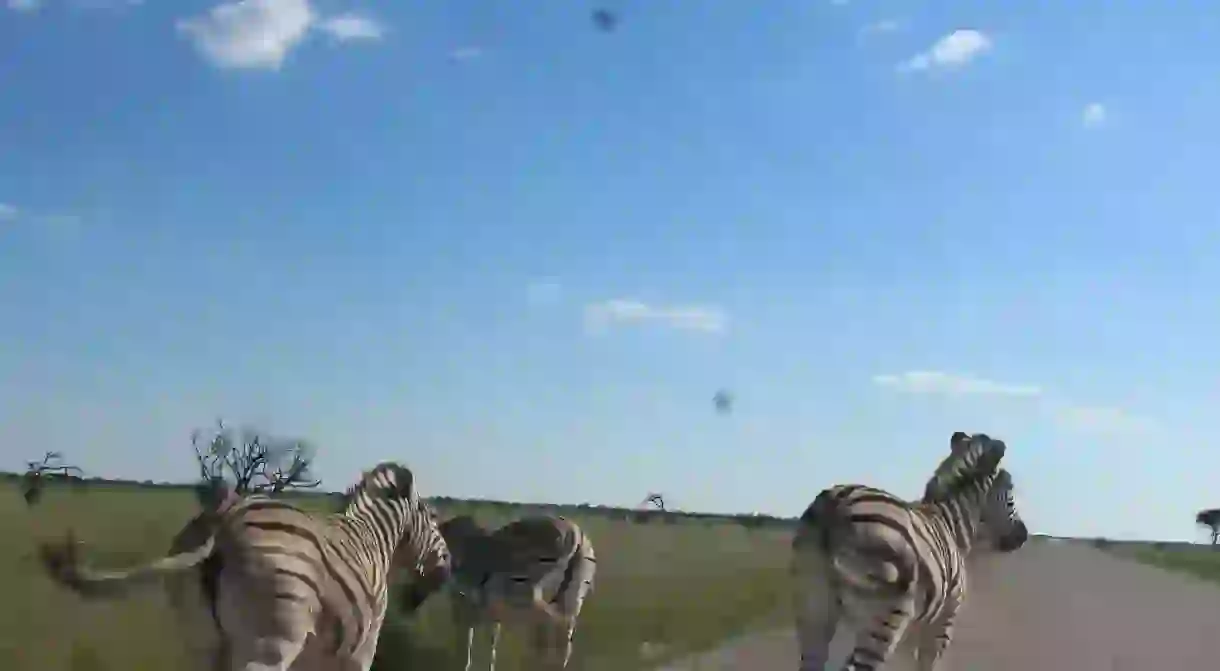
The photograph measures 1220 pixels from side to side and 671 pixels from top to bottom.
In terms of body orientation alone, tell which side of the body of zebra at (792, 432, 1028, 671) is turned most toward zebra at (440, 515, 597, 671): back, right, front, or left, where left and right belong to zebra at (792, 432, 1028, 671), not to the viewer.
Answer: left

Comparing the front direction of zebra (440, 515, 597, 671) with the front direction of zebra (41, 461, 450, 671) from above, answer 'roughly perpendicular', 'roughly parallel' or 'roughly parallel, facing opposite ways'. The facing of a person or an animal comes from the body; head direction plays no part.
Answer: roughly perpendicular

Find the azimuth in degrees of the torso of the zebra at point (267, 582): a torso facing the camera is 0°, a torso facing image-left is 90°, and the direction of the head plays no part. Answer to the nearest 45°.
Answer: approximately 225°

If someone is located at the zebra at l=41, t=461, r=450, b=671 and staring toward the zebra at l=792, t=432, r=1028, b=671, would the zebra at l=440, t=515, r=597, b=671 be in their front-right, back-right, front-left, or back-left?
front-left

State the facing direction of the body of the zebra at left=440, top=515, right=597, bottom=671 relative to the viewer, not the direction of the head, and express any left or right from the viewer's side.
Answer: facing away from the viewer and to the left of the viewer

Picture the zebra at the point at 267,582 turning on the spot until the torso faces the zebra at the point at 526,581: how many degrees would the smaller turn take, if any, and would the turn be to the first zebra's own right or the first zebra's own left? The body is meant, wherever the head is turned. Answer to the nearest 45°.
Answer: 0° — it already faces it

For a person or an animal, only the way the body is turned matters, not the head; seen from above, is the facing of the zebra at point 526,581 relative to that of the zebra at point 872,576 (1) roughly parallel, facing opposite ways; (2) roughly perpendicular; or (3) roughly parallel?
roughly perpendicular

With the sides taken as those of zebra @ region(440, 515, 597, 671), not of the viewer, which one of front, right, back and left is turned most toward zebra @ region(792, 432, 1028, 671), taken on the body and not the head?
back

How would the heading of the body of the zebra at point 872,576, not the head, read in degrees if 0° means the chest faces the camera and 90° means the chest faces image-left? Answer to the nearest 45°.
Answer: approximately 225°

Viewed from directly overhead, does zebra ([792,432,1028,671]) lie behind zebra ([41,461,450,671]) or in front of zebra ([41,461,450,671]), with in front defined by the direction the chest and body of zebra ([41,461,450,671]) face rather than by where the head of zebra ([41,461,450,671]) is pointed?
in front

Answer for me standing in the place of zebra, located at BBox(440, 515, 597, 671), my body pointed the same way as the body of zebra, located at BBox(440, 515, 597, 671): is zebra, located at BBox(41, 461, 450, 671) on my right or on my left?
on my left

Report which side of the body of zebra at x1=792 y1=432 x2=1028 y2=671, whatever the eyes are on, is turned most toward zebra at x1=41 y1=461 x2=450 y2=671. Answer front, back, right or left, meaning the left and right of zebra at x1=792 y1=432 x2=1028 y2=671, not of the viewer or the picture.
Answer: back
